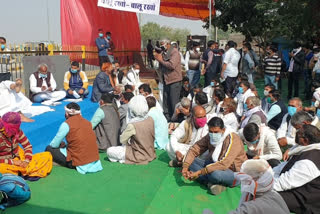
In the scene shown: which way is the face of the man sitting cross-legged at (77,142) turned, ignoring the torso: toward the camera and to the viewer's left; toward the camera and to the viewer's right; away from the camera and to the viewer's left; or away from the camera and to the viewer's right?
away from the camera and to the viewer's left

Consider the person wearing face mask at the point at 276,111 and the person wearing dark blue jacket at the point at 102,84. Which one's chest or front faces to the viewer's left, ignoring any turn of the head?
the person wearing face mask at the point at 276,111

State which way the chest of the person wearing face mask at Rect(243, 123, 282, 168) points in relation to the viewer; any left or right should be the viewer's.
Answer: facing the viewer and to the left of the viewer

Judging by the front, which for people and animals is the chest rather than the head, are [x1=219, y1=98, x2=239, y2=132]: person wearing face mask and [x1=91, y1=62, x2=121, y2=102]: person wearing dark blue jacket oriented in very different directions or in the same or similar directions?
very different directions

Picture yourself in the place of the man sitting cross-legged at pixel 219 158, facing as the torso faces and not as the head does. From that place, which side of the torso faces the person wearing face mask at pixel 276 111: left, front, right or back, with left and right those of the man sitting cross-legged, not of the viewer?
back

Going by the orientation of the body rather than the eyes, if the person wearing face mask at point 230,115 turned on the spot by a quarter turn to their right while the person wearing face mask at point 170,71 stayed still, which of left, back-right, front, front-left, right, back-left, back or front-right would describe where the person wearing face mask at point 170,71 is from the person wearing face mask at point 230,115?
front-left

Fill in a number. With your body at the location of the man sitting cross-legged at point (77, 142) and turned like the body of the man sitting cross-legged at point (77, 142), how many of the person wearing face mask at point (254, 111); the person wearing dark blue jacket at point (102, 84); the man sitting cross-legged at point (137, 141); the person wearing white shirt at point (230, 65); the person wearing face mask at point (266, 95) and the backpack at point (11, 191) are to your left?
1

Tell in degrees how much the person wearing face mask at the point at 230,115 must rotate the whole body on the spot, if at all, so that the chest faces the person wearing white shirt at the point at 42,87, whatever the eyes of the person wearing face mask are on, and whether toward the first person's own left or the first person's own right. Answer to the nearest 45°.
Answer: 0° — they already face them

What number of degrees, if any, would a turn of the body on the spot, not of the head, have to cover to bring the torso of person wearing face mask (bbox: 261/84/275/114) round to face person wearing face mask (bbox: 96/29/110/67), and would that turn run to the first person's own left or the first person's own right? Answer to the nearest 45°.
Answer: approximately 90° to the first person's own right

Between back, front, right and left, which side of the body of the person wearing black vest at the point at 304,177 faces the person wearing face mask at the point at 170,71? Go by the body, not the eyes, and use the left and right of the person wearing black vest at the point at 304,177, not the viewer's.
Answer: front

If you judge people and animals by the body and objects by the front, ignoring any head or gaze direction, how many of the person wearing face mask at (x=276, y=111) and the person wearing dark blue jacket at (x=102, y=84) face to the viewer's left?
1

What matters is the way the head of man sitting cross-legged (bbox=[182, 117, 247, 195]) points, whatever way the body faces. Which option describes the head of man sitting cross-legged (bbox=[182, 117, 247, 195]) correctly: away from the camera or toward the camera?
toward the camera
